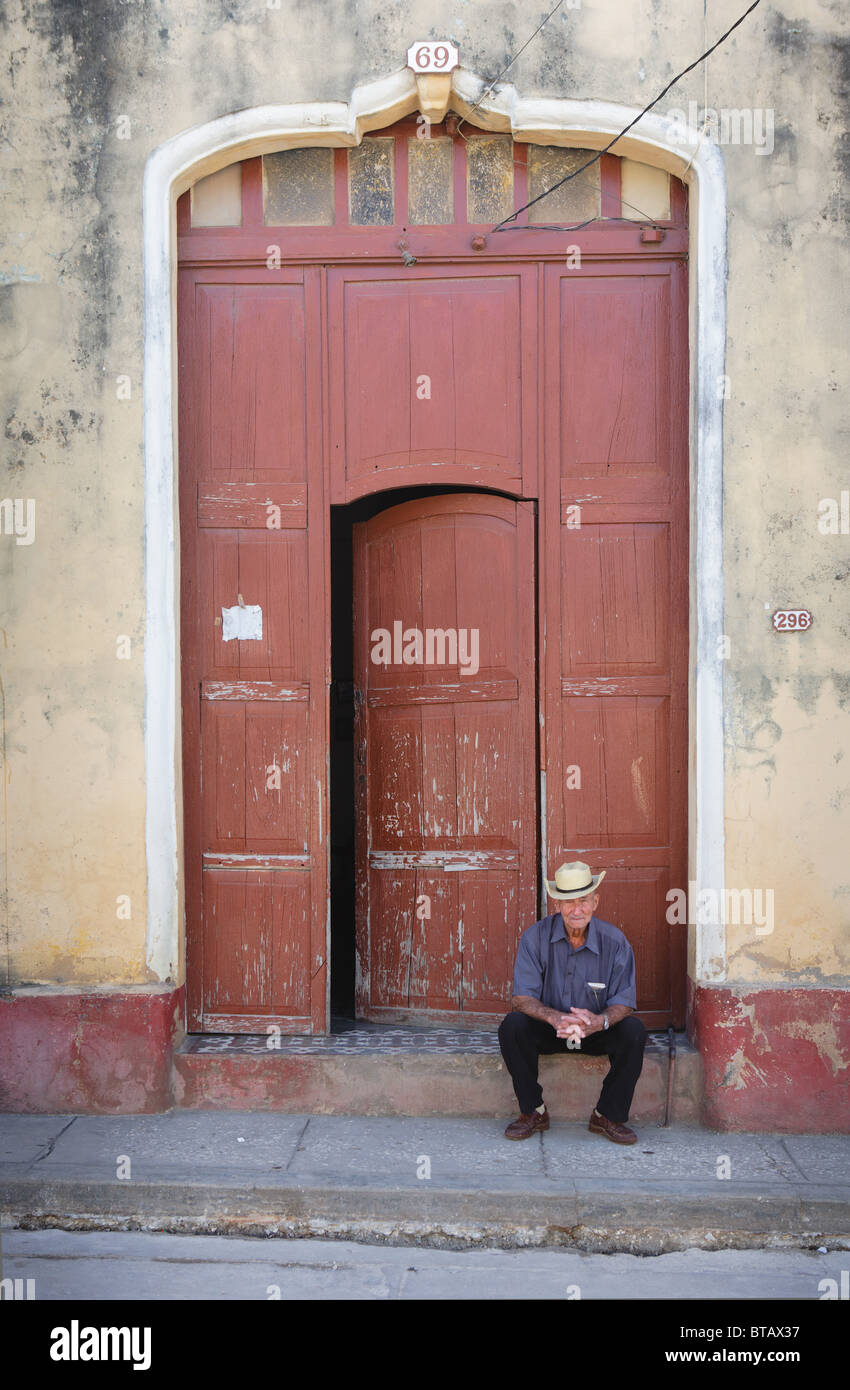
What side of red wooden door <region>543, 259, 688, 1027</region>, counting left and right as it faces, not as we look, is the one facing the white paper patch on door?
right

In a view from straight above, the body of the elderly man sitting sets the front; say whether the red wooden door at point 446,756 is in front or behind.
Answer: behind

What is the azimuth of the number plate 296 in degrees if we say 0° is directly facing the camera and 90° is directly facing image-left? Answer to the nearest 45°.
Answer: approximately 0°

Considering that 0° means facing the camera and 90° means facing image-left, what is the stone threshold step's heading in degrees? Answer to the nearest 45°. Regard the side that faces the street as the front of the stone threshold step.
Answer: approximately 0°

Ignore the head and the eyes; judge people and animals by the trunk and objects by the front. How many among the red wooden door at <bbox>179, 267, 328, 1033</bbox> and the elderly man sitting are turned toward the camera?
2
